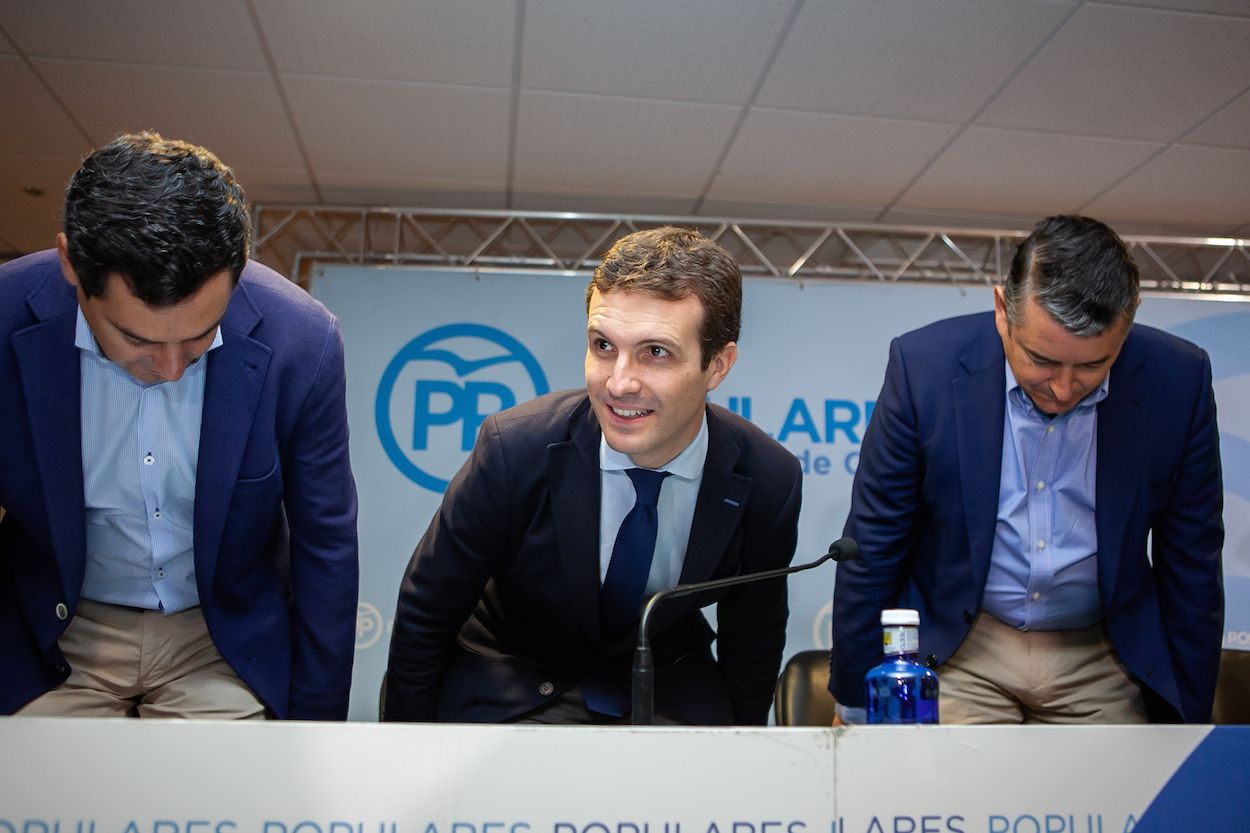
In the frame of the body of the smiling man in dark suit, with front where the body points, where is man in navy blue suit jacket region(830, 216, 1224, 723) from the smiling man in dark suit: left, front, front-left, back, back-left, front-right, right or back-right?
left

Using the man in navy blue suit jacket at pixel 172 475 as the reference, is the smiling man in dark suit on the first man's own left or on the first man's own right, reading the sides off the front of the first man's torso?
on the first man's own left

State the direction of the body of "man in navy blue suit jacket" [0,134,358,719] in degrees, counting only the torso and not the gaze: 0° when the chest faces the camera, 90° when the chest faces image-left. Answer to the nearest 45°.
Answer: approximately 0°

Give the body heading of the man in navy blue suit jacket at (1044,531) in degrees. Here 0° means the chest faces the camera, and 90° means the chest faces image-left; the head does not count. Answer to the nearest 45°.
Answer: approximately 0°

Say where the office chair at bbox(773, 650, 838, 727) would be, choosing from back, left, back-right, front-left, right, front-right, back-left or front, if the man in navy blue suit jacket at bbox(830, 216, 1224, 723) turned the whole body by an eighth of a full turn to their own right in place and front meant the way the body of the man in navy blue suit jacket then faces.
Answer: right

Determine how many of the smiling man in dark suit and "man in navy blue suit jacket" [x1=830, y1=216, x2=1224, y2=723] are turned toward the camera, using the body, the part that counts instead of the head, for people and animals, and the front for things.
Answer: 2

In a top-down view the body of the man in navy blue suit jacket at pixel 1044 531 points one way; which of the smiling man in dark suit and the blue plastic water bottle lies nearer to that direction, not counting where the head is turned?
the blue plastic water bottle

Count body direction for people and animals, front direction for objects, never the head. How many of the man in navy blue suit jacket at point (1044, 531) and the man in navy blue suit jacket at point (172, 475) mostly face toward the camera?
2

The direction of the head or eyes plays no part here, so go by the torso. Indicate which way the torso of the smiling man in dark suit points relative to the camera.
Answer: toward the camera
